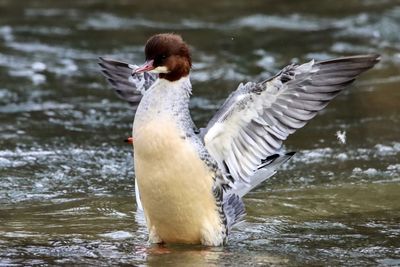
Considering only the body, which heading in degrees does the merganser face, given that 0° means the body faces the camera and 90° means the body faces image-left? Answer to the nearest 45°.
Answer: approximately 45°
